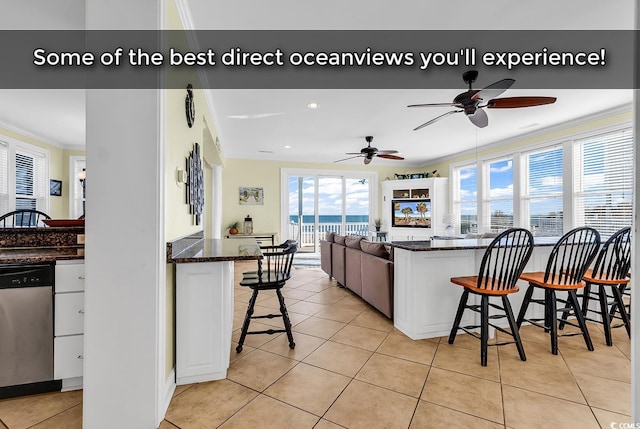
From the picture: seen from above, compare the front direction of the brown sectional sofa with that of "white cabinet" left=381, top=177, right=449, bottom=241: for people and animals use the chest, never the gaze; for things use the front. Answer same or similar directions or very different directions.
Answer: very different directions

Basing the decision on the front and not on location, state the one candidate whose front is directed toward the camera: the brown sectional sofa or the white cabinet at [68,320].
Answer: the white cabinet

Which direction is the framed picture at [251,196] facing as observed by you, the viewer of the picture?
facing the viewer

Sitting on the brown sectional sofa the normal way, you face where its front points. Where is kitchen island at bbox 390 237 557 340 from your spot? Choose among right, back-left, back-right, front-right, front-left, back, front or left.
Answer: right

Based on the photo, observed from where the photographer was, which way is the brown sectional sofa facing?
facing away from the viewer and to the right of the viewer

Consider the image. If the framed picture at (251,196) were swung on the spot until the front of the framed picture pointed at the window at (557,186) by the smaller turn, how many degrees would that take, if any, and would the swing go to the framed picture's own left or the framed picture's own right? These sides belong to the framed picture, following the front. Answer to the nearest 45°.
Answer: approximately 45° to the framed picture's own left

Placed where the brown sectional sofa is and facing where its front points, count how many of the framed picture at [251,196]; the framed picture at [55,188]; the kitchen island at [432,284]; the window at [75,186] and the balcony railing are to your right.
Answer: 1

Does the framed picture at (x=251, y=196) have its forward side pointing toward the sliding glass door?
no

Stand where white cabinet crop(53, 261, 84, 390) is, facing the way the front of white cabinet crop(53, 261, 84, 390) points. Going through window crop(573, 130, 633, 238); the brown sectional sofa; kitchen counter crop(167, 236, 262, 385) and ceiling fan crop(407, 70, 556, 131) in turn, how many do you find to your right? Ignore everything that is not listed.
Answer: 0

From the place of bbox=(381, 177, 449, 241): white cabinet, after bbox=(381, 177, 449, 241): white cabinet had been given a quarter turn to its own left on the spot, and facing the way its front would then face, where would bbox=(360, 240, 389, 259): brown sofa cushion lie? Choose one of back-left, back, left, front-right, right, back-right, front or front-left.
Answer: front-right

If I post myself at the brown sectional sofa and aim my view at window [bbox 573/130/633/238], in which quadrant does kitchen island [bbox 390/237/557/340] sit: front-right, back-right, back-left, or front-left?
front-right
